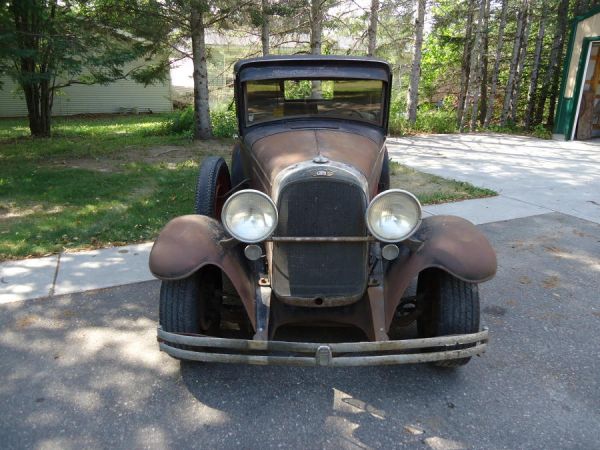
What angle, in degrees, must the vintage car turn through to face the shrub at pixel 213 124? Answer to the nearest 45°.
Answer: approximately 180°

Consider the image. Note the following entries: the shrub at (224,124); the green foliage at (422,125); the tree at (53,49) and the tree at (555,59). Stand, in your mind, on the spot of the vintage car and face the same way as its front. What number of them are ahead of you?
0

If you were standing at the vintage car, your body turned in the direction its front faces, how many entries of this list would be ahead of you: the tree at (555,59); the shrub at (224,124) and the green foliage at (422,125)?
0

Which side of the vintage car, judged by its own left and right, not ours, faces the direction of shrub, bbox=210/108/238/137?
back

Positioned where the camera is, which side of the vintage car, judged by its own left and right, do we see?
front

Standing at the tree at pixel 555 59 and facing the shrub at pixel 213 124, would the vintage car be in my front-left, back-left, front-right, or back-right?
front-left

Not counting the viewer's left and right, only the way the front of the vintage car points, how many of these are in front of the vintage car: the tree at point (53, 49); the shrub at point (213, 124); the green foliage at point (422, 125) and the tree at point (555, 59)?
0

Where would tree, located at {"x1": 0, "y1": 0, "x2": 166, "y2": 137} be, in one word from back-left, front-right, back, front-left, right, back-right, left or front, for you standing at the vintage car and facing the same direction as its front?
back-right

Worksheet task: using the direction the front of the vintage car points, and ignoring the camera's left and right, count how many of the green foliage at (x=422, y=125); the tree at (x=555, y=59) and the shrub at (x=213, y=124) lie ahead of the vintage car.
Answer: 0

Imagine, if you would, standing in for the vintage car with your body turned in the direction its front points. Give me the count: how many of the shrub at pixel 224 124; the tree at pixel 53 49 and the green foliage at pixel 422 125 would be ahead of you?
0

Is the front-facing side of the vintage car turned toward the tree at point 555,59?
no

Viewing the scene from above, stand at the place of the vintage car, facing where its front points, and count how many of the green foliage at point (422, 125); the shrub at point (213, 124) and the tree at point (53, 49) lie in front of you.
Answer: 0

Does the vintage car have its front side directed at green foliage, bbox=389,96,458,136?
no
